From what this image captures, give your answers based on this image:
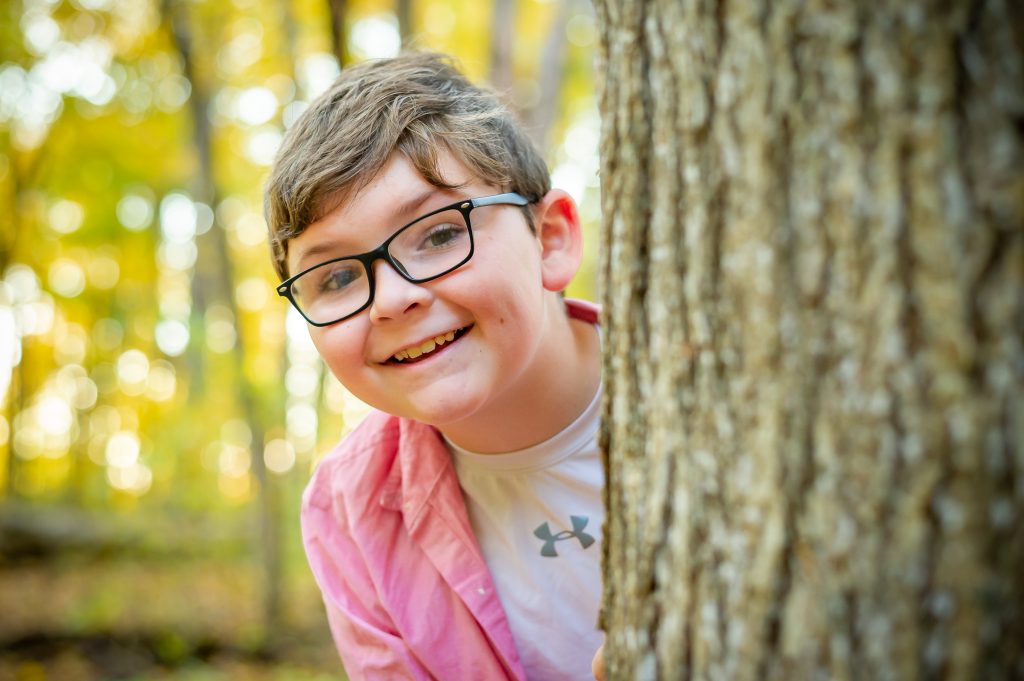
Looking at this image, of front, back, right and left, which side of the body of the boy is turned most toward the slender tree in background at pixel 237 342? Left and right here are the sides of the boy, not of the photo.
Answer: back

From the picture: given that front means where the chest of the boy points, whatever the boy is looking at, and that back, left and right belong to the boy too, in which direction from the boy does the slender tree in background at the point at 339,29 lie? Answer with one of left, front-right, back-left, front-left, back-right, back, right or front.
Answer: back

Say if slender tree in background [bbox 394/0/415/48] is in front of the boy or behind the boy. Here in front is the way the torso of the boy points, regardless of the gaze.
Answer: behind

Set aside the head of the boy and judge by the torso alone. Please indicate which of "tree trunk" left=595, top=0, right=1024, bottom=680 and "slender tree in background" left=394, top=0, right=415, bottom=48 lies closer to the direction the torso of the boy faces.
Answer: the tree trunk

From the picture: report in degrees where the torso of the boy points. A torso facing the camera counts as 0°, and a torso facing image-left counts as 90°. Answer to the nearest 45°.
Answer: approximately 0°

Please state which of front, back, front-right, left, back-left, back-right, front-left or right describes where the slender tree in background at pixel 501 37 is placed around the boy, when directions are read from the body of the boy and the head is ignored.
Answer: back

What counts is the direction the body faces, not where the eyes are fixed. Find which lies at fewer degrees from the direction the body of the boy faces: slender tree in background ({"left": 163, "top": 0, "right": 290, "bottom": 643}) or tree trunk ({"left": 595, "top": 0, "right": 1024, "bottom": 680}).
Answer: the tree trunk
